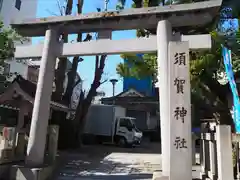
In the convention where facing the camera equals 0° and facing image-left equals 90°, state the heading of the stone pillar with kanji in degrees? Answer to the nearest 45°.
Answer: approximately 0°

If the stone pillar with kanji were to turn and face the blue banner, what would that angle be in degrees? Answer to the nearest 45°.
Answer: approximately 135° to its left

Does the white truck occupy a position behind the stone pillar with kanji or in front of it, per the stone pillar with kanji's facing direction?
behind

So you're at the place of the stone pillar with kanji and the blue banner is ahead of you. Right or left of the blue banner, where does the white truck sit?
left

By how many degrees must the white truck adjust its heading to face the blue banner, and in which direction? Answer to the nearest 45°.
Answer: approximately 45° to its right

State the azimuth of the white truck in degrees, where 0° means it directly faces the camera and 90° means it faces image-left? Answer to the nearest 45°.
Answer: approximately 315°
